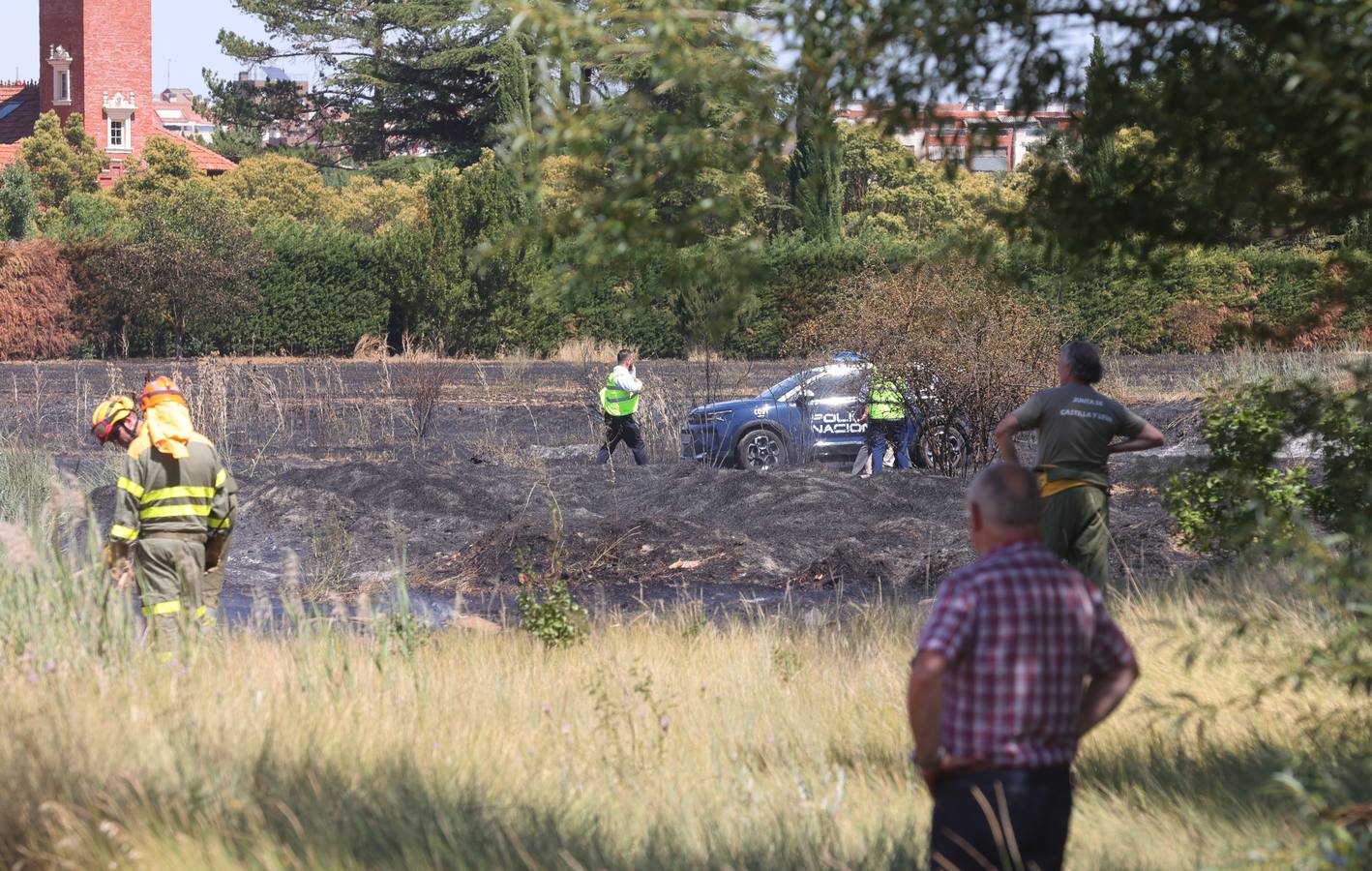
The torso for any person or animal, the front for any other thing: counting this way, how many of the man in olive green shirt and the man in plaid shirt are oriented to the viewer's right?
0

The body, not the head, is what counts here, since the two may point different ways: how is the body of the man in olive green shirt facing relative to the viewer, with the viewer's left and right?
facing away from the viewer and to the left of the viewer

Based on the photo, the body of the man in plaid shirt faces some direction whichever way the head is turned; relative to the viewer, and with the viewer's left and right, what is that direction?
facing away from the viewer and to the left of the viewer

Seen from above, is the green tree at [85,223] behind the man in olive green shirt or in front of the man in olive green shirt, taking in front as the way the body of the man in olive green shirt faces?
in front

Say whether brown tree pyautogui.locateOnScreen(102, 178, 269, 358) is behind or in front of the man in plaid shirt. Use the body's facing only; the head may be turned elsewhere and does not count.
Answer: in front

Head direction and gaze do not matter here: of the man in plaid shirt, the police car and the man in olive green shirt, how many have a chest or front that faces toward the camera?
0

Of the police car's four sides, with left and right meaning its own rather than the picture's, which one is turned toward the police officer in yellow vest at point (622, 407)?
front

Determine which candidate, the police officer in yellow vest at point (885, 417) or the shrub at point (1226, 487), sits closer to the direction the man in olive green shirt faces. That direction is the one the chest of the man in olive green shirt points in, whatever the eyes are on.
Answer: the police officer in yellow vest

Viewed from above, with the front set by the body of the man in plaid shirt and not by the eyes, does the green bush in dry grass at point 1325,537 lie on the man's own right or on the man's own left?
on the man's own right

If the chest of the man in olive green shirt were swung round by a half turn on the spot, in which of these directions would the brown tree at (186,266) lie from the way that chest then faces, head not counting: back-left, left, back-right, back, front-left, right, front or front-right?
back

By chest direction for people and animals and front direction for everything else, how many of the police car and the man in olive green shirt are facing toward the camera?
0

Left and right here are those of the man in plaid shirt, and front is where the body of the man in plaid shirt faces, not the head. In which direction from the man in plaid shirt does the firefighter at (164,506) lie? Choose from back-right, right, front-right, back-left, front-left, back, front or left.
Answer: front

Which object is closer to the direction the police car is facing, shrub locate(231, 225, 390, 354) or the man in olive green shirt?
the shrub

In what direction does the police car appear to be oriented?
to the viewer's left

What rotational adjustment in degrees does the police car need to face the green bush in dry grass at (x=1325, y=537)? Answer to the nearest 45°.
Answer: approximately 90° to its left

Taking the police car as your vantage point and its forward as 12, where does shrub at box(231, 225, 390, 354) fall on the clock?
The shrub is roughly at 2 o'clock from the police car.

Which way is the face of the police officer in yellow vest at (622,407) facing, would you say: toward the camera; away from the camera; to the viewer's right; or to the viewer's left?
to the viewer's right
